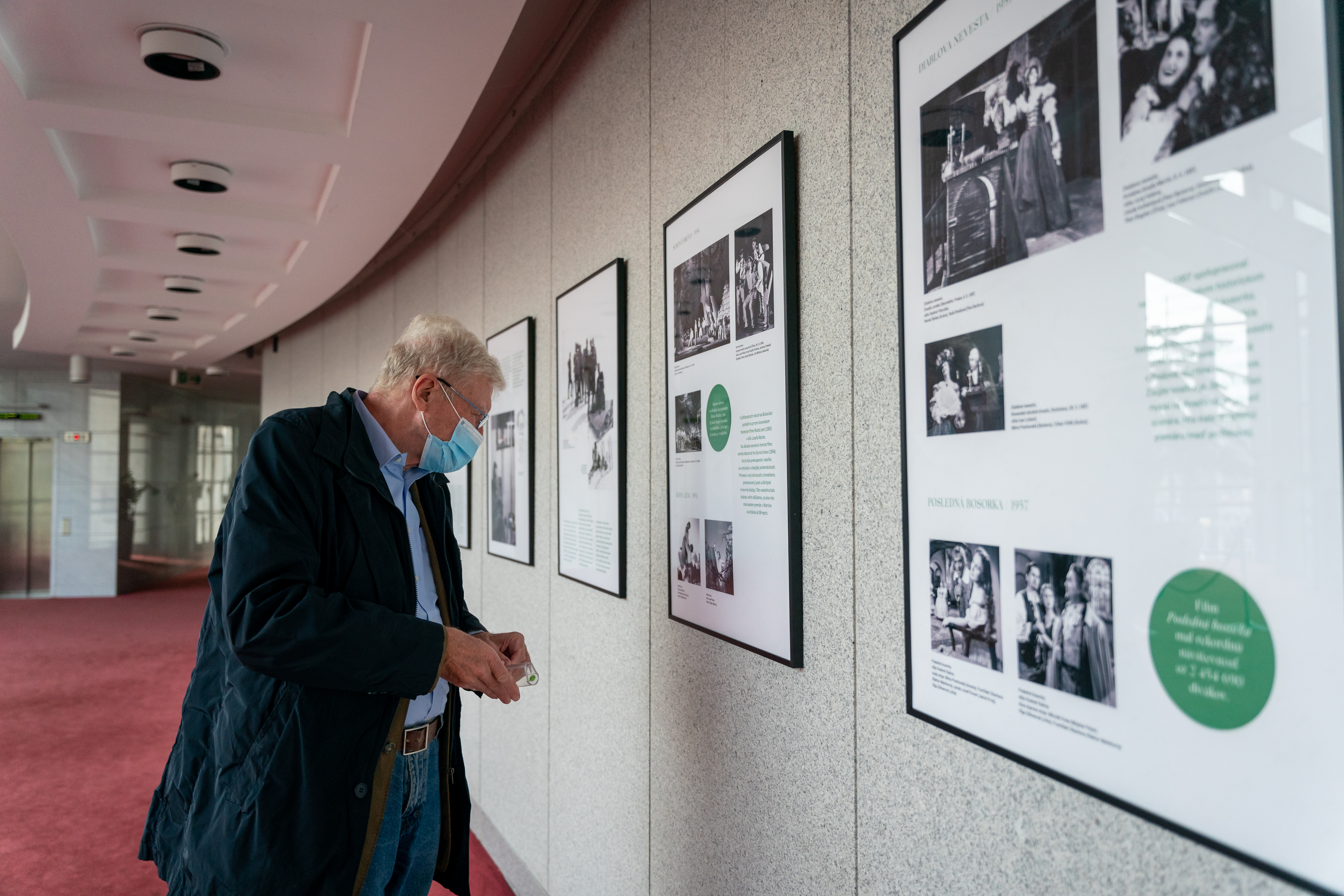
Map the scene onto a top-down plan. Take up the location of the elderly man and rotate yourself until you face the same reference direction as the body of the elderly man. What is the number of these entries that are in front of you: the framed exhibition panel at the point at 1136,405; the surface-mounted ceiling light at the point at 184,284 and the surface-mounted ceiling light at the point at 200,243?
1

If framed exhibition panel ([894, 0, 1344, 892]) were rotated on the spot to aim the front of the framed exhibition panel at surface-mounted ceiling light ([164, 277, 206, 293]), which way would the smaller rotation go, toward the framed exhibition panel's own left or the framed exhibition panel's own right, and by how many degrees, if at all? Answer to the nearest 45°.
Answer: approximately 45° to the framed exhibition panel's own right

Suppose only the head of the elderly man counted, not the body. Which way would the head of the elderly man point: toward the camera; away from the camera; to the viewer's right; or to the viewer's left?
to the viewer's right

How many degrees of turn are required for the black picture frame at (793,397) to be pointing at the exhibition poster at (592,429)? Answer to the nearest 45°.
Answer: approximately 90° to its right

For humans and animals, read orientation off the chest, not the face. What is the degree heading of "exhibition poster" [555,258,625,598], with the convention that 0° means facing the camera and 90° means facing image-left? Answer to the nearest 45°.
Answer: approximately 45°

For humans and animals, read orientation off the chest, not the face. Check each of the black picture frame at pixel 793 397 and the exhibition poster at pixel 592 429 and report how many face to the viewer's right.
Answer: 0

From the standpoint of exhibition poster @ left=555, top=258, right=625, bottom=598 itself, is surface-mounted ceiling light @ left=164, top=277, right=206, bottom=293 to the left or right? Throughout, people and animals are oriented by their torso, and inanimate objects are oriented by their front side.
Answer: on its right
